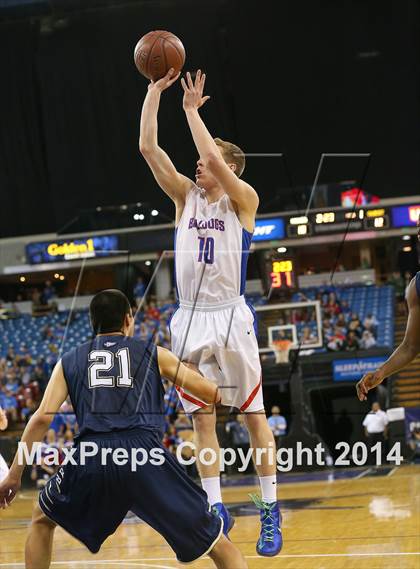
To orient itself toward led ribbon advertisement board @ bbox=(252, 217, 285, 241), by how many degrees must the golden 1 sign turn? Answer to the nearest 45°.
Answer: approximately 45° to its left

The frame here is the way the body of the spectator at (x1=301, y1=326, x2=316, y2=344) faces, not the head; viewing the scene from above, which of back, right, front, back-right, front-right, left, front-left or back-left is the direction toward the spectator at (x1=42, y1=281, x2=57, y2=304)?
back-right

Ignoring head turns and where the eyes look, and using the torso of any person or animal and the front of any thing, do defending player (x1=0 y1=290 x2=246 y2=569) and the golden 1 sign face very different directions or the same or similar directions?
very different directions

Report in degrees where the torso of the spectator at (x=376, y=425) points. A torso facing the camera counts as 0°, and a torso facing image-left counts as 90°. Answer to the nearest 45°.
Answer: approximately 0°

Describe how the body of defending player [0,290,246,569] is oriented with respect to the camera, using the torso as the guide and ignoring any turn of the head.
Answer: away from the camera

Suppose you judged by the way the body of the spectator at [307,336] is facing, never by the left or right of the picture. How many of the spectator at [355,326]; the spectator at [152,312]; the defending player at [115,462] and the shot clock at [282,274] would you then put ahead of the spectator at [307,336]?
2

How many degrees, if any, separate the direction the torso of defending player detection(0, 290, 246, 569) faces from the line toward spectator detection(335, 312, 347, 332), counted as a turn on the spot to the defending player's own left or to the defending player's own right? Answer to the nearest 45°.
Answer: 0° — they already face them

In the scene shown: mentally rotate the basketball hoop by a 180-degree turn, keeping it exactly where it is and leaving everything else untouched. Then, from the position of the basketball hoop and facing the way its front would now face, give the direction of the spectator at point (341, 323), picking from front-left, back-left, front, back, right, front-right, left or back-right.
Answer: front-right

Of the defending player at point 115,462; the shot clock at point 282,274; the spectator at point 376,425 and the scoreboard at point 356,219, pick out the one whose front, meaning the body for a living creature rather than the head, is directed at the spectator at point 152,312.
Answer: the defending player
